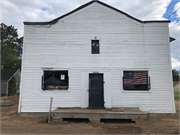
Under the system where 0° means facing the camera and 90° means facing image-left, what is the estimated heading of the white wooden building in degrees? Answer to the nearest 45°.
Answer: approximately 0°

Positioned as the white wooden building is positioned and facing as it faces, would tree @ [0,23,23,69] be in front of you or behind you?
behind
